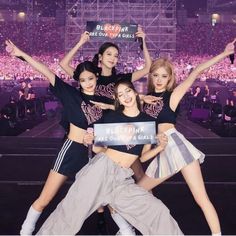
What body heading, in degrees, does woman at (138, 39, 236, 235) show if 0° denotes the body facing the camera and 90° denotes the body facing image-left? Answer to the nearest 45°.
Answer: approximately 45°

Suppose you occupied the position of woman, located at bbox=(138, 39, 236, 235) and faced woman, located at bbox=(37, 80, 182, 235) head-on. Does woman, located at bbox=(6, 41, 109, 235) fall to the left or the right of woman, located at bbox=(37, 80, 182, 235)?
right

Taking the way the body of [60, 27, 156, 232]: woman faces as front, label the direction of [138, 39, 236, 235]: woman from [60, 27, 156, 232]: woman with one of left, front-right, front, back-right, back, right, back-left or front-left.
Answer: front-left

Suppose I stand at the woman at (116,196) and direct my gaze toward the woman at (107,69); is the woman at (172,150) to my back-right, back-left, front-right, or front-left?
front-right

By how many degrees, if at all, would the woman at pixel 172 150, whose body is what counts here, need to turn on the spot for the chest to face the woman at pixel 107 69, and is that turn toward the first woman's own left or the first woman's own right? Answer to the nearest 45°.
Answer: approximately 90° to the first woman's own right

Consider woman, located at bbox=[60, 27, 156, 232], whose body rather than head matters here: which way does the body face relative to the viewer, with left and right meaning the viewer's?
facing the viewer

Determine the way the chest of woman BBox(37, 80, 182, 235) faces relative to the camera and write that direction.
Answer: toward the camera

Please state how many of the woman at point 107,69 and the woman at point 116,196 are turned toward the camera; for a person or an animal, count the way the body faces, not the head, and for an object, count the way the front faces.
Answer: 2
